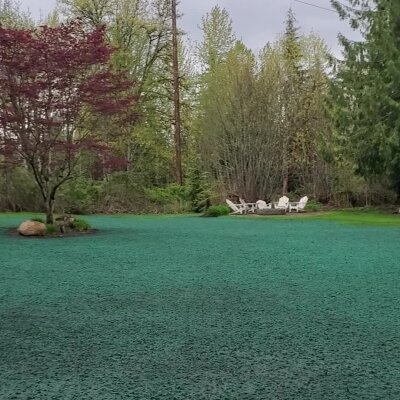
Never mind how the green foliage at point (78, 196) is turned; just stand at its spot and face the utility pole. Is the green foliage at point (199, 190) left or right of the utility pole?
right

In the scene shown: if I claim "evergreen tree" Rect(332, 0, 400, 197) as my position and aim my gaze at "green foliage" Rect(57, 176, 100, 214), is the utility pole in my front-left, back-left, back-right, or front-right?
front-right

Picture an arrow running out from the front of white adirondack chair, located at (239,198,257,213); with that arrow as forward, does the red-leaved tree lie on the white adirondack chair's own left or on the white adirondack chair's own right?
on the white adirondack chair's own right

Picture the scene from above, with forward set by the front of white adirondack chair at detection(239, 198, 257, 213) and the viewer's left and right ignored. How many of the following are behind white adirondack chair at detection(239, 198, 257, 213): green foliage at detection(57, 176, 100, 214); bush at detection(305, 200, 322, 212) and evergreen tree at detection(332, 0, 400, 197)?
1

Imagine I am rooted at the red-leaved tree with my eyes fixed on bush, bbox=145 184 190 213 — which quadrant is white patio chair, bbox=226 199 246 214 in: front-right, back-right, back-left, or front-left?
front-right

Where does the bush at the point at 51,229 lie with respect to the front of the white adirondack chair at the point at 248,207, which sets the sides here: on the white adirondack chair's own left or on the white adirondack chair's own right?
on the white adirondack chair's own right

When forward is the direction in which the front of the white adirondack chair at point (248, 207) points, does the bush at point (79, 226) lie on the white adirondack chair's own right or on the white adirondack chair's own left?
on the white adirondack chair's own right
